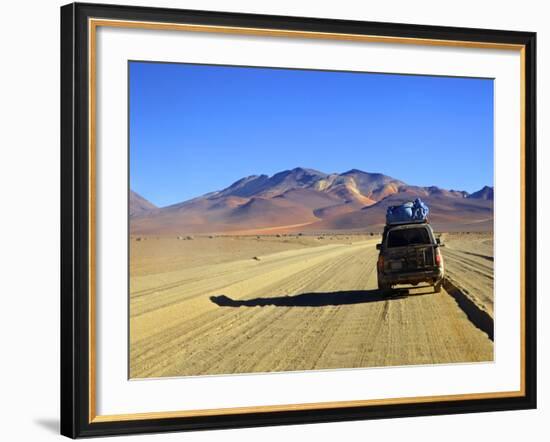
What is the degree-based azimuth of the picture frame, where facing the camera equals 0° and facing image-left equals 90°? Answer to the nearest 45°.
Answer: approximately 315°
